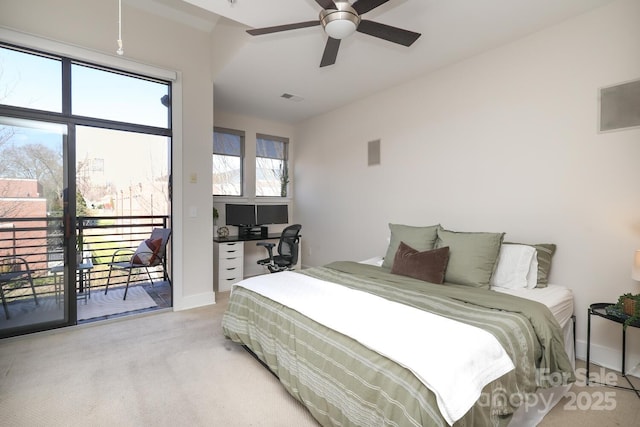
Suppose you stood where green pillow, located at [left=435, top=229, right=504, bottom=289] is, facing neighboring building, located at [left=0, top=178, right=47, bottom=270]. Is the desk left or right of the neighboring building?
right

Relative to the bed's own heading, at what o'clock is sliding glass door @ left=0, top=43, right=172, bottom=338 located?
The sliding glass door is roughly at 2 o'clock from the bed.

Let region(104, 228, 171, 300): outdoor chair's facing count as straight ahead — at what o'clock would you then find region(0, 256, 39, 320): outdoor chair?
region(0, 256, 39, 320): outdoor chair is roughly at 12 o'clock from region(104, 228, 171, 300): outdoor chair.

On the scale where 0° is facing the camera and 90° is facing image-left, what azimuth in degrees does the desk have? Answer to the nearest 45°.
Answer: approximately 315°

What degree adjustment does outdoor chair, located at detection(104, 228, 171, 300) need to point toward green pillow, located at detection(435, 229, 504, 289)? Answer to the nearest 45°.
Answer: approximately 90° to its left

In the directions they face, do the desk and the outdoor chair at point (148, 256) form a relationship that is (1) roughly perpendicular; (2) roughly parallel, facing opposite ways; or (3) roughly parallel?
roughly perpendicular

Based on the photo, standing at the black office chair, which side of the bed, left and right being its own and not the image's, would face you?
right

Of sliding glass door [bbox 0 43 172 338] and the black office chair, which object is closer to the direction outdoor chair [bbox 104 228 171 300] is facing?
the sliding glass door

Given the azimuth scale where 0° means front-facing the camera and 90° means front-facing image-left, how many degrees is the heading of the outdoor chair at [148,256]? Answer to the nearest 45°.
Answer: approximately 45°

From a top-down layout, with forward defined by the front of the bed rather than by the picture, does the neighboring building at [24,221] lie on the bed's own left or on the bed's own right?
on the bed's own right
